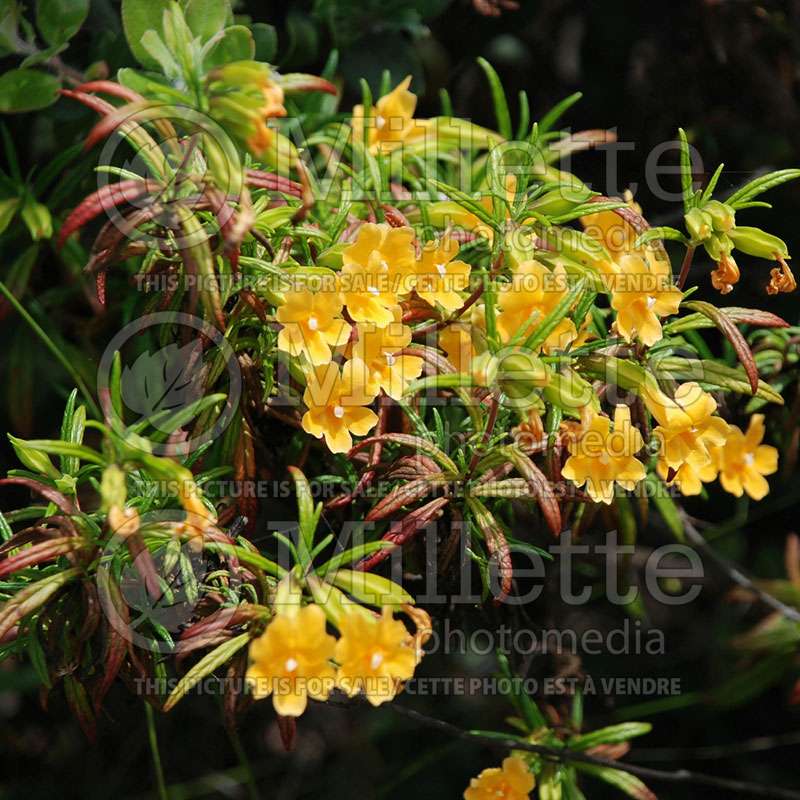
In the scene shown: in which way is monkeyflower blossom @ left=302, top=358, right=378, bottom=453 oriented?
toward the camera

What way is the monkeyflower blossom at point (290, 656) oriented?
toward the camera

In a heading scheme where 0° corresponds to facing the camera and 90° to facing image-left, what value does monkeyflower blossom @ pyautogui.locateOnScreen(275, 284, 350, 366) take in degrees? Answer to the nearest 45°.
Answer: approximately 0°

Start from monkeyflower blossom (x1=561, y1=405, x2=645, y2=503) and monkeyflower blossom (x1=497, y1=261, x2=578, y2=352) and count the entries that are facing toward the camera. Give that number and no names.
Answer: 2
